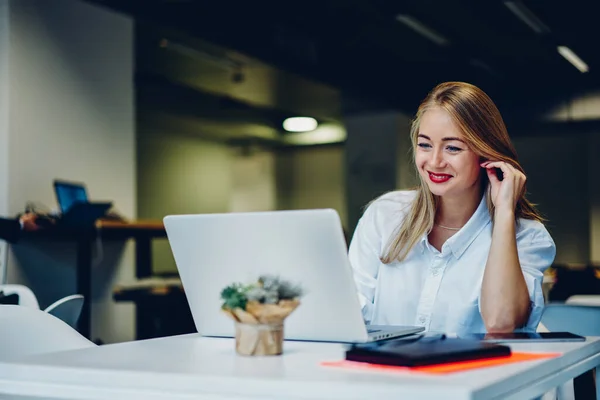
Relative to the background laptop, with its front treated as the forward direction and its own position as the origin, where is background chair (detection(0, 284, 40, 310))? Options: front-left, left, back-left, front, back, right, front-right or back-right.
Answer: front-right

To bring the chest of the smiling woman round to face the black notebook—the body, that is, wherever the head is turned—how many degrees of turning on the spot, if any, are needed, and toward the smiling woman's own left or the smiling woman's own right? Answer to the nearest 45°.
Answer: approximately 45° to the smiling woman's own left

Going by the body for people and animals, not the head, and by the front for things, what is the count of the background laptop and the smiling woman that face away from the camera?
0

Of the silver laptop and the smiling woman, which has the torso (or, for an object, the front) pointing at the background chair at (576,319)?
the silver laptop

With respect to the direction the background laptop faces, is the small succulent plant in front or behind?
in front

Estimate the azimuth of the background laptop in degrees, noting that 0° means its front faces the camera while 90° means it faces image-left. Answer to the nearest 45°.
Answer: approximately 315°

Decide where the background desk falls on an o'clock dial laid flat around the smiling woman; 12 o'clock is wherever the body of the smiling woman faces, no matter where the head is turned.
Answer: The background desk is roughly at 3 o'clock from the smiling woman.

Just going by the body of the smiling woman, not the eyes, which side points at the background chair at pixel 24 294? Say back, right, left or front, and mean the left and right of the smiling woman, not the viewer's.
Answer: right

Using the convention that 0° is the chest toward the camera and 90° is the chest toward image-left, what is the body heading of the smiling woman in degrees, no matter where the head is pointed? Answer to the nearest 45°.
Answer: approximately 45°

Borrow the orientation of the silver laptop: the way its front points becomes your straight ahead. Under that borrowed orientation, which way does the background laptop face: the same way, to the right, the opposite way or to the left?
to the right

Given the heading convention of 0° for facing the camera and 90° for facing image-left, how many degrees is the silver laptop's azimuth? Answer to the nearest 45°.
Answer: approximately 225°

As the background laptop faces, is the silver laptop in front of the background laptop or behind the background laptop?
in front

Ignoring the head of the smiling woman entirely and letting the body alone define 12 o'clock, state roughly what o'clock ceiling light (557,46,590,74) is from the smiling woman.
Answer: The ceiling light is roughly at 5 o'clock from the smiling woman.

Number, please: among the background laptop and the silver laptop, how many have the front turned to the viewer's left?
0
